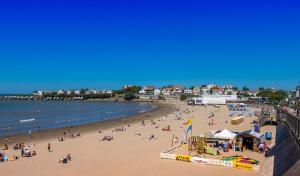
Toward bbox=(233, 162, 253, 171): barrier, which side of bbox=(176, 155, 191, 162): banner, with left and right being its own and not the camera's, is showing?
left

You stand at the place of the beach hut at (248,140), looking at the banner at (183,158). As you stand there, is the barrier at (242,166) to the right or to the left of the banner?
left

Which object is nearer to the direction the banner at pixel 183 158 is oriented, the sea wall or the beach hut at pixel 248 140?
the sea wall

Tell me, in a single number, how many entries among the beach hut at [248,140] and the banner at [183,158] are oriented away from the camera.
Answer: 0

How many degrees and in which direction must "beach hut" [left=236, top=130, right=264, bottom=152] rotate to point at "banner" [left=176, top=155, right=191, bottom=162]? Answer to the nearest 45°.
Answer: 0° — it already faces it

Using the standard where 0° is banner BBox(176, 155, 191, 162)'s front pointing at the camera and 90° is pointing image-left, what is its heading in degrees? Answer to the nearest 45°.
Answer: approximately 0°

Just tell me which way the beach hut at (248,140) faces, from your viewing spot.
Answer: facing the viewer and to the left of the viewer

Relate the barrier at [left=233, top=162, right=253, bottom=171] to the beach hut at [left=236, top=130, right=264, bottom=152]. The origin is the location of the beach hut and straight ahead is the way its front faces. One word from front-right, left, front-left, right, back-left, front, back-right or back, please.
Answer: front-left

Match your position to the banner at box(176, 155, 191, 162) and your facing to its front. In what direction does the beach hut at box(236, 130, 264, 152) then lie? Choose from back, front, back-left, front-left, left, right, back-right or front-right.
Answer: back-left
